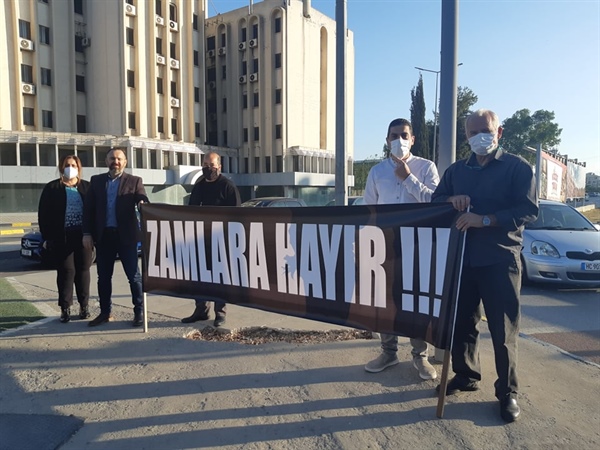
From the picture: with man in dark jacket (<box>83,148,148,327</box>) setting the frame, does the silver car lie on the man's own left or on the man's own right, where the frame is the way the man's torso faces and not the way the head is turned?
on the man's own left

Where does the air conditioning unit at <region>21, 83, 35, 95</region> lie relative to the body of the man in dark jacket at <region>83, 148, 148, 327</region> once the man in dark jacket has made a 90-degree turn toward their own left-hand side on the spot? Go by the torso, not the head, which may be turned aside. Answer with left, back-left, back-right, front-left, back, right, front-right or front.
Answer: left

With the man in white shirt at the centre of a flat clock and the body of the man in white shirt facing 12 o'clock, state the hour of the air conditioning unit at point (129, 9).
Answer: The air conditioning unit is roughly at 5 o'clock from the man in white shirt.

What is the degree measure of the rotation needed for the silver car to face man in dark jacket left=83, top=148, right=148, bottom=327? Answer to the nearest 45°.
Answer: approximately 90° to its right

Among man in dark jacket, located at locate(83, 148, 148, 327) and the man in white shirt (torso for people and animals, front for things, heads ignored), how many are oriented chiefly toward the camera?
2

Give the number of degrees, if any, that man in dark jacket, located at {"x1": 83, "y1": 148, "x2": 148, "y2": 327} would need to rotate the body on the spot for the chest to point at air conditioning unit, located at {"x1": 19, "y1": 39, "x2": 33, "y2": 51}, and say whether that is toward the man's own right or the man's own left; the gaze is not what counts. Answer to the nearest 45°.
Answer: approximately 180°

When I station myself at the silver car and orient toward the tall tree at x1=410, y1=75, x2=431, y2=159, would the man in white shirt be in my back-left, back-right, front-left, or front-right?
back-left

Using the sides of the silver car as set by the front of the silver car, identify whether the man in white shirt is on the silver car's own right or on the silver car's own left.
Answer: on the silver car's own right

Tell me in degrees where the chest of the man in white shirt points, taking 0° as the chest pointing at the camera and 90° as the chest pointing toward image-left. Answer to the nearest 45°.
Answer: approximately 0°
